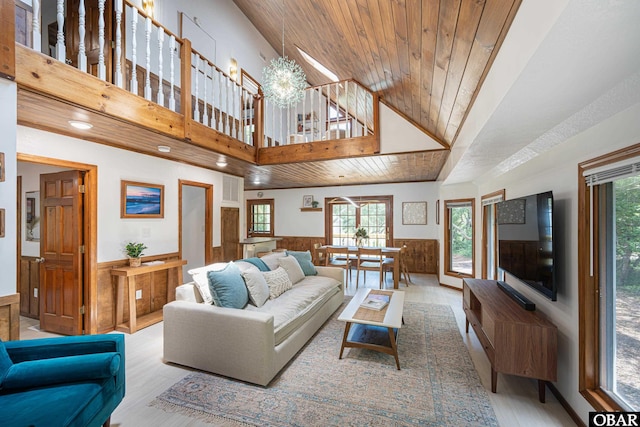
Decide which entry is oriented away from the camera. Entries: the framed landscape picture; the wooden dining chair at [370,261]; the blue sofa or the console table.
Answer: the wooden dining chair

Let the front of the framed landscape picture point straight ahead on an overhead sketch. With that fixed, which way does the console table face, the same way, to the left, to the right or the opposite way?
the same way

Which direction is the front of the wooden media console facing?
to the viewer's left

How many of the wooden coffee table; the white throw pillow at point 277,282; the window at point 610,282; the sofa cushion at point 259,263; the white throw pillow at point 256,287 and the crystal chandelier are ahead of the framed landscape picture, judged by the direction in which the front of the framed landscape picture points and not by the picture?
6

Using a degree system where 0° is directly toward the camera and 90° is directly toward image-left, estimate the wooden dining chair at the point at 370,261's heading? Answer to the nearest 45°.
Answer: approximately 180°

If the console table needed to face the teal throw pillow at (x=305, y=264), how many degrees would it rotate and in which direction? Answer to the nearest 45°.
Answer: approximately 45° to its left

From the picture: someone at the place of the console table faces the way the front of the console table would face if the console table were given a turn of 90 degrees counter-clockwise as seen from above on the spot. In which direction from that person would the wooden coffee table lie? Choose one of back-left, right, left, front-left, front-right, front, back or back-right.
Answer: right

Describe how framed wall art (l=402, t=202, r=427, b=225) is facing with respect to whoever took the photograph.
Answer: facing the viewer

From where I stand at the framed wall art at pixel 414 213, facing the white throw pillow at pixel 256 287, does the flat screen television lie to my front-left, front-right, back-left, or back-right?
front-left

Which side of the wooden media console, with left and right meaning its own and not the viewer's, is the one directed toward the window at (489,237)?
right

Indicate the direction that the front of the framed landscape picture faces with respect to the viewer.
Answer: facing the viewer and to the right of the viewer

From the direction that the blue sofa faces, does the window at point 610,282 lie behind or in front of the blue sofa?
in front

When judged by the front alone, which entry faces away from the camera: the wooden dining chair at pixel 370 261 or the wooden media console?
the wooden dining chair

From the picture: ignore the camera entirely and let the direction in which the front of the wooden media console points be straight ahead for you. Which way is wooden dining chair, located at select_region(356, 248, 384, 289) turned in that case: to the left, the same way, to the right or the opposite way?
to the right
